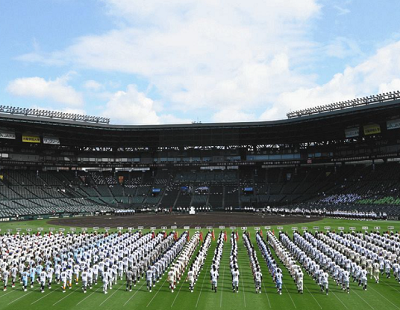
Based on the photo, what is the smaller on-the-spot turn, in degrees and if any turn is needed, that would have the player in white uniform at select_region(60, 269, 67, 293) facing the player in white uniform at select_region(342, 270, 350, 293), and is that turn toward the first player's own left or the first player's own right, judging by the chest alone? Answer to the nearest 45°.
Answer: approximately 90° to the first player's own right

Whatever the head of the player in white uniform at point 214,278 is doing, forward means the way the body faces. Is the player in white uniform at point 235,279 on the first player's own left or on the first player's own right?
on the first player's own right

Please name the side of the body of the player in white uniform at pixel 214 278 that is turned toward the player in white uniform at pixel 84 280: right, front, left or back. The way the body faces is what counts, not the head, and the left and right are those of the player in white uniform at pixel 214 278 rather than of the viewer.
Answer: left

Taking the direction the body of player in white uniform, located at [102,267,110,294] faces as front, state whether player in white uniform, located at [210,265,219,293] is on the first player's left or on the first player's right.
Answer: on the first player's right

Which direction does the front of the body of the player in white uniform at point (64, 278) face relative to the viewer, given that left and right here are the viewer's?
facing away from the viewer

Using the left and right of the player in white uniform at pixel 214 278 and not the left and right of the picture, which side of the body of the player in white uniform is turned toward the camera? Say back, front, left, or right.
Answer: back

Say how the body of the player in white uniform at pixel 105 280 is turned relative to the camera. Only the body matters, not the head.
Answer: away from the camera

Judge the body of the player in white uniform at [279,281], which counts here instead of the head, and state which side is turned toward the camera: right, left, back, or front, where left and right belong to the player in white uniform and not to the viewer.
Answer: back

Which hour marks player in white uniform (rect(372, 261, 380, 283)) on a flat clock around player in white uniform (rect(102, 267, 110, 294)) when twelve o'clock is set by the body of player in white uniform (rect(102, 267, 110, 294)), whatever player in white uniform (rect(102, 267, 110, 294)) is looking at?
player in white uniform (rect(372, 261, 380, 283)) is roughly at 3 o'clock from player in white uniform (rect(102, 267, 110, 294)).

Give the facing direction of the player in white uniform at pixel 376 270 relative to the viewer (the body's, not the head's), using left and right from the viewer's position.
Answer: facing away from the viewer

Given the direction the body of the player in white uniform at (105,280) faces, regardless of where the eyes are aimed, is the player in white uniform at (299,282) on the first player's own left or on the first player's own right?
on the first player's own right

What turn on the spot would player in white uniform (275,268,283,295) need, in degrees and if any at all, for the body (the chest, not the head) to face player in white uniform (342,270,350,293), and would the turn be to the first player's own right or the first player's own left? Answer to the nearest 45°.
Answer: approximately 90° to the first player's own right
